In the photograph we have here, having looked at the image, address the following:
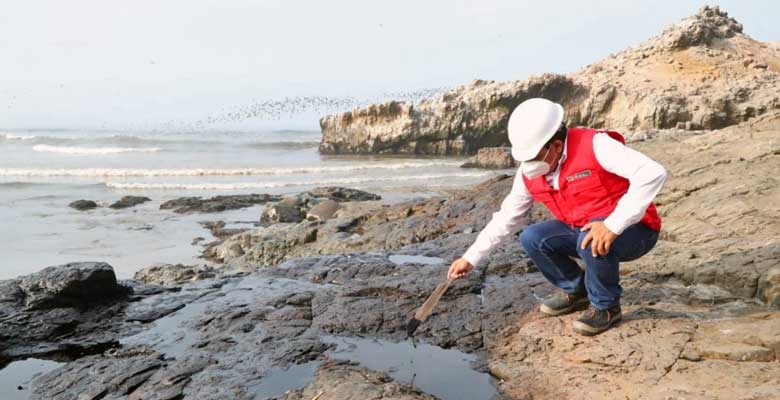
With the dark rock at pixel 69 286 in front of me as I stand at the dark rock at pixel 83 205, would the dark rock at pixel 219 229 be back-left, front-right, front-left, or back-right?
front-left

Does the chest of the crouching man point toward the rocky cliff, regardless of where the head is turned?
no

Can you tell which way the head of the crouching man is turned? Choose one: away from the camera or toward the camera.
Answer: toward the camera

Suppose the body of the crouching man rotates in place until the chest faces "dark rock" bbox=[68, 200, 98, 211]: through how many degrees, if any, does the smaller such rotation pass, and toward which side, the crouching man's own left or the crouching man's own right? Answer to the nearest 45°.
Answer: approximately 90° to the crouching man's own right

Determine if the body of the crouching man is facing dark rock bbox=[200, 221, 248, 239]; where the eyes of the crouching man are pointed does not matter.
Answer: no

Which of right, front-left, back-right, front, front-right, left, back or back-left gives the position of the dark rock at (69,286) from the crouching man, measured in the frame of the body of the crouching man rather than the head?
front-right

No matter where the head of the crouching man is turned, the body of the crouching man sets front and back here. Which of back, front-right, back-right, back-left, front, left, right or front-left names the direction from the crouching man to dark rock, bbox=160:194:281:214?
right

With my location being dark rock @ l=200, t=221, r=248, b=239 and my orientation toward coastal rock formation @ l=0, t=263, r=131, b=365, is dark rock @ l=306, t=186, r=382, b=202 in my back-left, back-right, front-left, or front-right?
back-left

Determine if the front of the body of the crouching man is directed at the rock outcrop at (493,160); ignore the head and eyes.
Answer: no

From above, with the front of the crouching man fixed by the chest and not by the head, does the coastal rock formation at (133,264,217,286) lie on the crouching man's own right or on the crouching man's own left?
on the crouching man's own right

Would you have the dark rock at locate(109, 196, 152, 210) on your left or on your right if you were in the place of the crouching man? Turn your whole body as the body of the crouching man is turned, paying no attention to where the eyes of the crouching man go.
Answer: on your right

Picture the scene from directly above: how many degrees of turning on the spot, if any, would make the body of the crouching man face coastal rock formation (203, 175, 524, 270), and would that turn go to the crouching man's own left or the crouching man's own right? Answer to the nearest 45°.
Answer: approximately 90° to the crouching man's own right

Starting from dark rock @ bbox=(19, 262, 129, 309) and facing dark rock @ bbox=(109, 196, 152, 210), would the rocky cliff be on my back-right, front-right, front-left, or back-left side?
front-right

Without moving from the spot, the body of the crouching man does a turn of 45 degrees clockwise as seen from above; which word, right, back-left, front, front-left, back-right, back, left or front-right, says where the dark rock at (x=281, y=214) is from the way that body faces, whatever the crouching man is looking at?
front-right

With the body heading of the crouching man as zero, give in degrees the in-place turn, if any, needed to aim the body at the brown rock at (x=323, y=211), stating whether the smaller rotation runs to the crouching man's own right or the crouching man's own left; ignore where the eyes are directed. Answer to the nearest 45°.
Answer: approximately 90° to the crouching man's own right

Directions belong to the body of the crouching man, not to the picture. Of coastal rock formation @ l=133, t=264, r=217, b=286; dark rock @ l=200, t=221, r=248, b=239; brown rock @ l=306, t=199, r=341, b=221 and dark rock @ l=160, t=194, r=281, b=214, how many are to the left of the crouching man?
0

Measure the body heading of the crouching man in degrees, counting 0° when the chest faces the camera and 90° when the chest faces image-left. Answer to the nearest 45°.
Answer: approximately 45°
